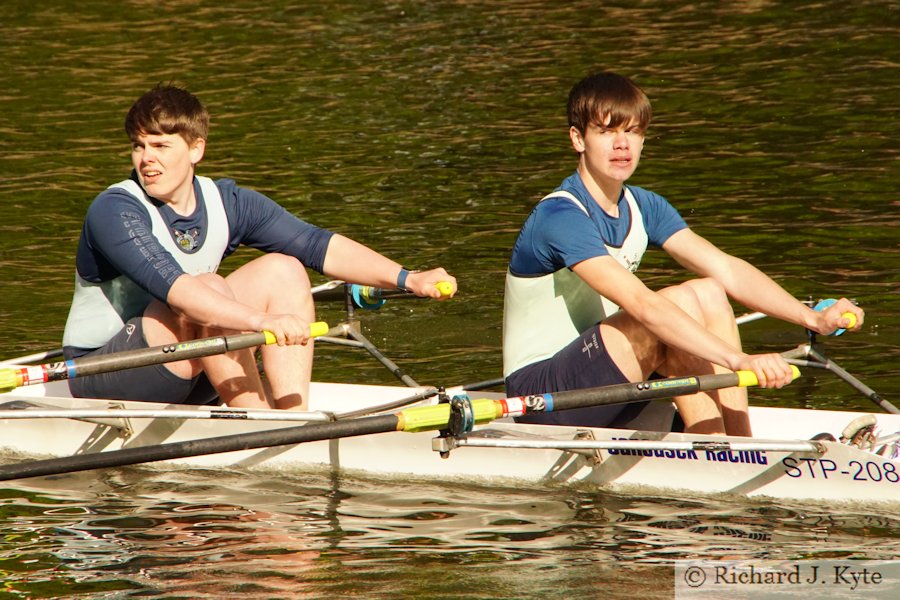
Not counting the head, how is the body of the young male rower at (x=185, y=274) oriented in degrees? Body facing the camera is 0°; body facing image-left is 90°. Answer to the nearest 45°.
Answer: approximately 315°

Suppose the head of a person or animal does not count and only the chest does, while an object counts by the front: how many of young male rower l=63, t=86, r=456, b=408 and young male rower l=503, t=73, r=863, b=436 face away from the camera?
0

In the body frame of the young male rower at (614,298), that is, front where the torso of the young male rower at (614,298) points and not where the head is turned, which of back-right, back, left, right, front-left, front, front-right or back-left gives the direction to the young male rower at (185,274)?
back-right

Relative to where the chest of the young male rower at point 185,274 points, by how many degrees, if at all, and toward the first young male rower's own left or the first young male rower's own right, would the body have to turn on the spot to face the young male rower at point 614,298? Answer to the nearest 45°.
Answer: approximately 45° to the first young male rower's own left

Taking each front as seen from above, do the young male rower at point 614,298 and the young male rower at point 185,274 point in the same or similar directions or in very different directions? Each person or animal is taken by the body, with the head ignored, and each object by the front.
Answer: same or similar directions

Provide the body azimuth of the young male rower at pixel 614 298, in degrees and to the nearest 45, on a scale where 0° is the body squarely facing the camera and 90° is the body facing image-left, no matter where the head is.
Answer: approximately 315°
